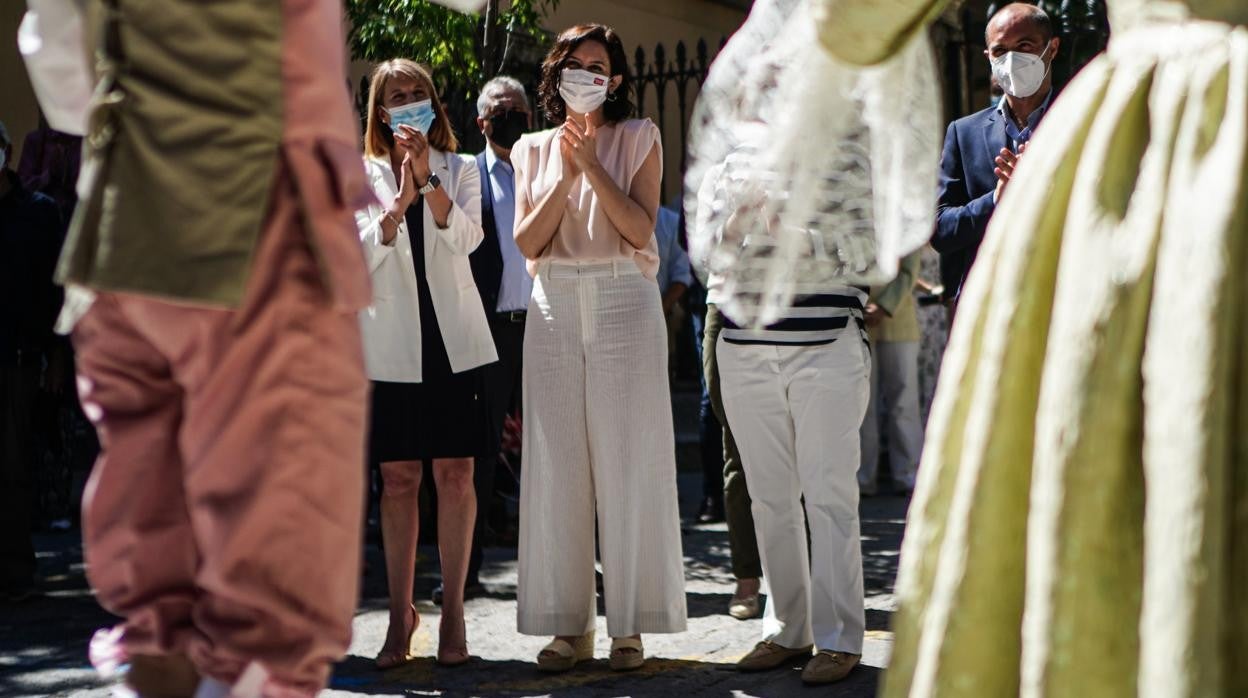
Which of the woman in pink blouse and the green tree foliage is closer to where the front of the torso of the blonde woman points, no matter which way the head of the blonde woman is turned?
the woman in pink blouse

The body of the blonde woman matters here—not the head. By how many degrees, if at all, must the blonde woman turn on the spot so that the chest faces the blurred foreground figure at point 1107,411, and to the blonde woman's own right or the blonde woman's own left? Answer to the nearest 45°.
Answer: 0° — they already face them

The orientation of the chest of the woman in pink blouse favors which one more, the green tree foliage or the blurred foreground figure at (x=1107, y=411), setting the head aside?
the blurred foreground figure

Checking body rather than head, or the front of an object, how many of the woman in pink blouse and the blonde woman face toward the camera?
2

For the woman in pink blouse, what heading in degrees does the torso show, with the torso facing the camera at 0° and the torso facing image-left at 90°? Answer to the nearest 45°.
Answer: approximately 0°

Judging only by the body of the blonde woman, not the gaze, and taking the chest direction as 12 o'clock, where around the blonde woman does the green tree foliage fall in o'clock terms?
The green tree foliage is roughly at 6 o'clock from the blonde woman.

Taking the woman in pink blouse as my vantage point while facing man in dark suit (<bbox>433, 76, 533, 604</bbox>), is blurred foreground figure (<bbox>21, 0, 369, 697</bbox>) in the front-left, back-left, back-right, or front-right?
back-left

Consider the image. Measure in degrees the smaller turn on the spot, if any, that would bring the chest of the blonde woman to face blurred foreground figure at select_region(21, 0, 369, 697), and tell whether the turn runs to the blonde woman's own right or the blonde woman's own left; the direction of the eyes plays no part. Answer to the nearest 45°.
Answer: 0° — they already face them
